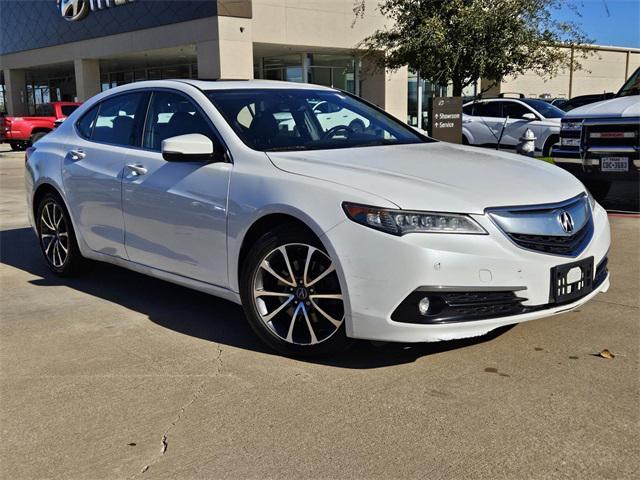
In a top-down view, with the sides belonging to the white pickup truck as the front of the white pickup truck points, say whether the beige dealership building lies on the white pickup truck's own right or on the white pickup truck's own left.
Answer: on the white pickup truck's own right

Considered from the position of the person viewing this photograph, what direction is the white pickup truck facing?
facing the viewer and to the left of the viewer

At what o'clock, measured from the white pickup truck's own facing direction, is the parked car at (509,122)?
The parked car is roughly at 4 o'clock from the white pickup truck.

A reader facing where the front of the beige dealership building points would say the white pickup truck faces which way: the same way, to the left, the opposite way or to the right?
the same way

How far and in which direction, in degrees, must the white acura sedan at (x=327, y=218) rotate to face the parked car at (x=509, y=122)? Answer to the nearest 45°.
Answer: approximately 135° to its left

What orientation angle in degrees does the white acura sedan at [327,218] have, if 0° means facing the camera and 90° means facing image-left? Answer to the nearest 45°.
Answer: approximately 315°

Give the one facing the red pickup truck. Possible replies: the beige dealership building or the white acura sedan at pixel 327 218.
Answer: the beige dealership building

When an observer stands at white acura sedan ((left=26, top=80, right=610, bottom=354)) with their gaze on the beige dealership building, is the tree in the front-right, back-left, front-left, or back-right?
front-right

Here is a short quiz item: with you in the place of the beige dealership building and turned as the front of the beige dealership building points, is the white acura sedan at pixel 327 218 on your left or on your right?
on your left

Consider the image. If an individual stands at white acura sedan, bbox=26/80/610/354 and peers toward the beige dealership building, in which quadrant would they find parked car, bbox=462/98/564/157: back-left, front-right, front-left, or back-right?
front-right

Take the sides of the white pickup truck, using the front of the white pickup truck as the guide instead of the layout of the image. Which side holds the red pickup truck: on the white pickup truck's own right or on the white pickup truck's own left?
on the white pickup truck's own right

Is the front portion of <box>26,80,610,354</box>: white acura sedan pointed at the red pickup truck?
no
